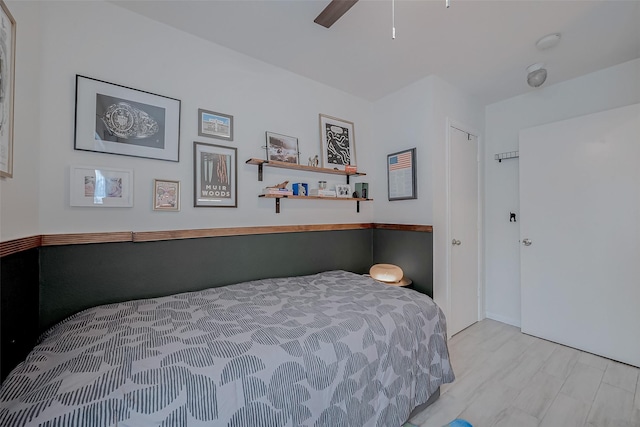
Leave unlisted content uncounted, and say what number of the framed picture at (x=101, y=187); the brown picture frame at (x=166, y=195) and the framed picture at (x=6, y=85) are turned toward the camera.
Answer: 2

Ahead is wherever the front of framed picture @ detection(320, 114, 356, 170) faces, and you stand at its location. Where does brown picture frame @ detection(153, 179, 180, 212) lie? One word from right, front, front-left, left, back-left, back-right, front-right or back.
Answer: right

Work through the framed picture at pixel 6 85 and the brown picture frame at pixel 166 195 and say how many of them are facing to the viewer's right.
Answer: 1

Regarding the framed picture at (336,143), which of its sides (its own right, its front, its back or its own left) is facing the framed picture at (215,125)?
right

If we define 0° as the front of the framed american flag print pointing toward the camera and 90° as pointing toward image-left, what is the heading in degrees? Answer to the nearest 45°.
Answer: approximately 45°

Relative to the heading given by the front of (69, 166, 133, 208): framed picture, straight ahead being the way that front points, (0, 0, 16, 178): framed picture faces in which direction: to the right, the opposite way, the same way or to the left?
to the left

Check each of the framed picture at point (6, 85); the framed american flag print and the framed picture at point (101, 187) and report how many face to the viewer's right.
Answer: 1

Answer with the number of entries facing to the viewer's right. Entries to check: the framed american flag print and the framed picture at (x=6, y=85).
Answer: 1

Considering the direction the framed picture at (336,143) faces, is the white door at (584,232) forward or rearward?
forward

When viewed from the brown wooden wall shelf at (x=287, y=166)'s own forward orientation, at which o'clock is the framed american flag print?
The framed american flag print is roughly at 10 o'clock from the brown wooden wall shelf.

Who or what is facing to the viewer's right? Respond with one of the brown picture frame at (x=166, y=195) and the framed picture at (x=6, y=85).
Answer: the framed picture

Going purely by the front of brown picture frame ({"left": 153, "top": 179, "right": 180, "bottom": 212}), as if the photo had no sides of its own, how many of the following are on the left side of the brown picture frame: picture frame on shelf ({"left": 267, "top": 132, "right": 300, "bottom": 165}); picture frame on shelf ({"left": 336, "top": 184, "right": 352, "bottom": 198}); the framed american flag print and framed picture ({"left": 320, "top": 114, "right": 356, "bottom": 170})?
4
